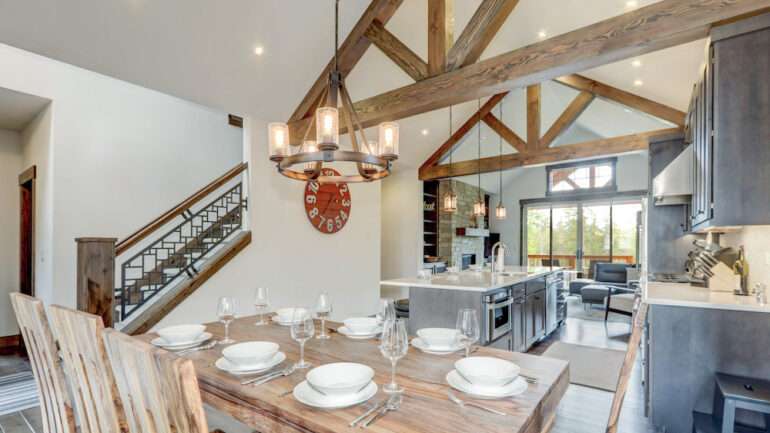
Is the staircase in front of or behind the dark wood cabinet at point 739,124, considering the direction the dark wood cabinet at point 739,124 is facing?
in front

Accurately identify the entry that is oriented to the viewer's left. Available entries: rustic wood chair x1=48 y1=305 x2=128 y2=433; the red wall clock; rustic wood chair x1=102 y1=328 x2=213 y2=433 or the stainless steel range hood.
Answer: the stainless steel range hood

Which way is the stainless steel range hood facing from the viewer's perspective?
to the viewer's left

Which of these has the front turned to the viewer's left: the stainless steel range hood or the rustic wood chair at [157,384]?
the stainless steel range hood

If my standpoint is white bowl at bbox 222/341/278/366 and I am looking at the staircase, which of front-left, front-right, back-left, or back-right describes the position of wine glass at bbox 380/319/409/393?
back-right

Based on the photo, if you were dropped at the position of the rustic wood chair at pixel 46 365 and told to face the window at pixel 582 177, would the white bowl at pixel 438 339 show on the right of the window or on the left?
right

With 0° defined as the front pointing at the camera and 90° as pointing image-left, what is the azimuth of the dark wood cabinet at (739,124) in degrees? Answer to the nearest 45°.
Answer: approximately 90°

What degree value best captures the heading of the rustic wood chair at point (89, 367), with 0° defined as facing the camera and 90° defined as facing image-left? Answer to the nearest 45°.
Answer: approximately 225°

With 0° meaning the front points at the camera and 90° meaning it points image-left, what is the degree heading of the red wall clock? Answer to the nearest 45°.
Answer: approximately 315°

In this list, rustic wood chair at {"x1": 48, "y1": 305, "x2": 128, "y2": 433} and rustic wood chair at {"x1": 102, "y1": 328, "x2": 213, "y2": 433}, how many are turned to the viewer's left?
0

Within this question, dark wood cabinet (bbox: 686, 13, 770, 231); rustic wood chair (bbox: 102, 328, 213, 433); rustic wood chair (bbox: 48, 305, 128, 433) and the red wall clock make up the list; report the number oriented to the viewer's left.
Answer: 1

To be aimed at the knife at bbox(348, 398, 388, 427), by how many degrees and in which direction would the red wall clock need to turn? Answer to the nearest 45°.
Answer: approximately 45° to its right

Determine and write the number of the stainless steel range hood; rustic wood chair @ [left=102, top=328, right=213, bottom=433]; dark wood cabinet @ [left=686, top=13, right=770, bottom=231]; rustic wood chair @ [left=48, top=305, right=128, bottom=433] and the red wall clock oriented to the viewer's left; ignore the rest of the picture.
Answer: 2
